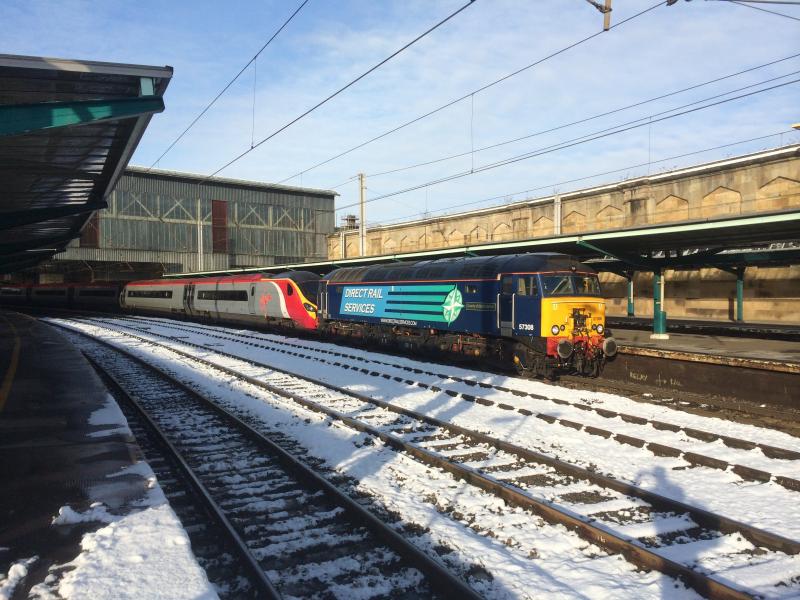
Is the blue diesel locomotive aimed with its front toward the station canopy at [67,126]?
no

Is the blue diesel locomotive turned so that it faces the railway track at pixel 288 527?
no

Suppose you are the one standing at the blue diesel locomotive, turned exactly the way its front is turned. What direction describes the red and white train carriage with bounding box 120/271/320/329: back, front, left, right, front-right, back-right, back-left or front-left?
back

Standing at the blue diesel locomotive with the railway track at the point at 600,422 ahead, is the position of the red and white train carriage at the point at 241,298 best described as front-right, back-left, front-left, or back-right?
back-right

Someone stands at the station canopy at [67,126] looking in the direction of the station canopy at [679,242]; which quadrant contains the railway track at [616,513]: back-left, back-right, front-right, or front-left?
front-right

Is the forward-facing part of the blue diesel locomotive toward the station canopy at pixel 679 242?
no

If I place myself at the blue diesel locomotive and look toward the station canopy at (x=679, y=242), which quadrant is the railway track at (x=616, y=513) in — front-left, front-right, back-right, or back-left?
back-right

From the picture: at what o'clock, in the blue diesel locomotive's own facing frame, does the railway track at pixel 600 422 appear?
The railway track is roughly at 1 o'clock from the blue diesel locomotive.

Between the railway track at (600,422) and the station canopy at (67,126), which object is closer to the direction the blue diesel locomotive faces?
the railway track

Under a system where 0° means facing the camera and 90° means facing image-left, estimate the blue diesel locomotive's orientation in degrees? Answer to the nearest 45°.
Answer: approximately 315°

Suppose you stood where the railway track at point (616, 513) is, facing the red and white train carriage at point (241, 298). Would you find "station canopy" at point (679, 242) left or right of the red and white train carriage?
right

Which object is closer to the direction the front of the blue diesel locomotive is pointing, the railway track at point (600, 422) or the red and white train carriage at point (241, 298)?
the railway track

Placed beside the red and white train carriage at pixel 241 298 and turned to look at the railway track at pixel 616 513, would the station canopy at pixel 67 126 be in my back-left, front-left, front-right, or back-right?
front-right
